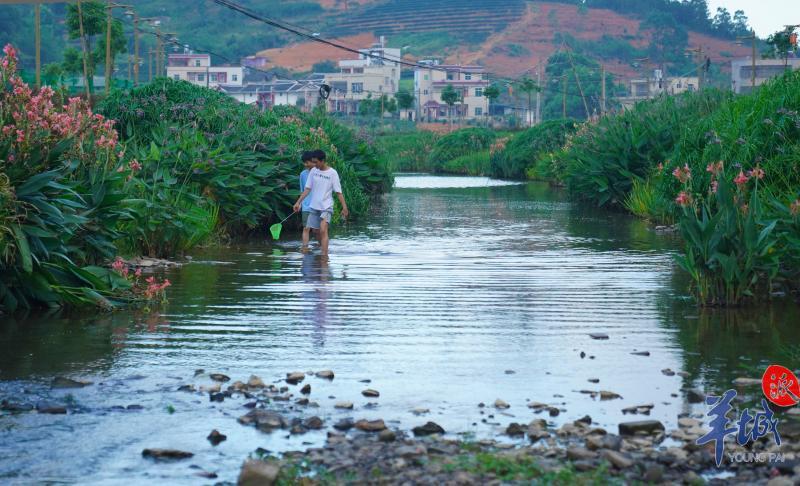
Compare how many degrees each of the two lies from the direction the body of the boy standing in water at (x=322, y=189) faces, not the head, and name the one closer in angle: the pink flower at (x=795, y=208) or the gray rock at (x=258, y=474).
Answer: the gray rock

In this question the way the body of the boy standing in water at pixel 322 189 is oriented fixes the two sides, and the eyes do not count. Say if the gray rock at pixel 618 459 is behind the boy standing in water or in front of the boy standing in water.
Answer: in front

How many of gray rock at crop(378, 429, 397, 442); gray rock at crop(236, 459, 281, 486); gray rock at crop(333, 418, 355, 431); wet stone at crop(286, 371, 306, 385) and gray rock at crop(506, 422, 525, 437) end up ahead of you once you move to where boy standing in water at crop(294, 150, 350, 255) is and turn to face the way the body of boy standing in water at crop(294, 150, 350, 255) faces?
5

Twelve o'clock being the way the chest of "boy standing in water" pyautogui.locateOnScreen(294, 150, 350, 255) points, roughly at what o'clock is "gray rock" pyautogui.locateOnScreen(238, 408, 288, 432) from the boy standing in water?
The gray rock is roughly at 12 o'clock from the boy standing in water.

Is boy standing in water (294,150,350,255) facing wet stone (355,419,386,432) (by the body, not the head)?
yes

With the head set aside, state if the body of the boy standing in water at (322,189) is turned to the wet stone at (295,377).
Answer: yes

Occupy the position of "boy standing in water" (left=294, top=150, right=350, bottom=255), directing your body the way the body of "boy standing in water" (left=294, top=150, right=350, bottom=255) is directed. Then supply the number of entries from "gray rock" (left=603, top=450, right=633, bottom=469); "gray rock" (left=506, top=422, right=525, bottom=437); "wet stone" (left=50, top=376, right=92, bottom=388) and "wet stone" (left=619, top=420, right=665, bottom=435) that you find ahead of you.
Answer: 4

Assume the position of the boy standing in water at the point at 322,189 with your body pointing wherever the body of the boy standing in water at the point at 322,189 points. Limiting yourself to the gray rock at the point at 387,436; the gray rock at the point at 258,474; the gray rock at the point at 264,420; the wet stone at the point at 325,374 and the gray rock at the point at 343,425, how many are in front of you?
5

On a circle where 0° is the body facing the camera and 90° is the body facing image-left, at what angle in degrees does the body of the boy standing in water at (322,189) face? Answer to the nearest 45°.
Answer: approximately 0°

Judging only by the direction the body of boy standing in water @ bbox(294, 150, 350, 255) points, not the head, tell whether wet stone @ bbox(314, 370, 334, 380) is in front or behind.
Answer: in front

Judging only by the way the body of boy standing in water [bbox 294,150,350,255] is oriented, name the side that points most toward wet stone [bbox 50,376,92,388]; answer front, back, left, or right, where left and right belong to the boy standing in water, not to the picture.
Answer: front

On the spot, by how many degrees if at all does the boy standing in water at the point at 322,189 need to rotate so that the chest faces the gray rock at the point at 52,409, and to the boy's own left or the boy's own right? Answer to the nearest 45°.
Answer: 0° — they already face it

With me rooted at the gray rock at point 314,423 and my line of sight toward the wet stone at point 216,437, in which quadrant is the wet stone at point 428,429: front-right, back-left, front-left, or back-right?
back-left

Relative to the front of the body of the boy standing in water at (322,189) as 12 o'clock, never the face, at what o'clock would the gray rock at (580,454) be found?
The gray rock is roughly at 12 o'clock from the boy standing in water.

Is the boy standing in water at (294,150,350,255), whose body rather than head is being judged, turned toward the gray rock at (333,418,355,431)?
yes

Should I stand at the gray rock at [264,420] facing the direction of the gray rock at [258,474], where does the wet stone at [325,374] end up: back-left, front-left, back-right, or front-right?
back-left

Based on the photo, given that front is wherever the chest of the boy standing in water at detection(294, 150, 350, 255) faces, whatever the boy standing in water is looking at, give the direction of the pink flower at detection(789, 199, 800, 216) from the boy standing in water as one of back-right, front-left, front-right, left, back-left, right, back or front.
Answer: front-left

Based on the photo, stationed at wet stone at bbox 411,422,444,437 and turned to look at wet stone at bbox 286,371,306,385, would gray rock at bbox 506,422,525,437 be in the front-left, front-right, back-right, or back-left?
back-right
